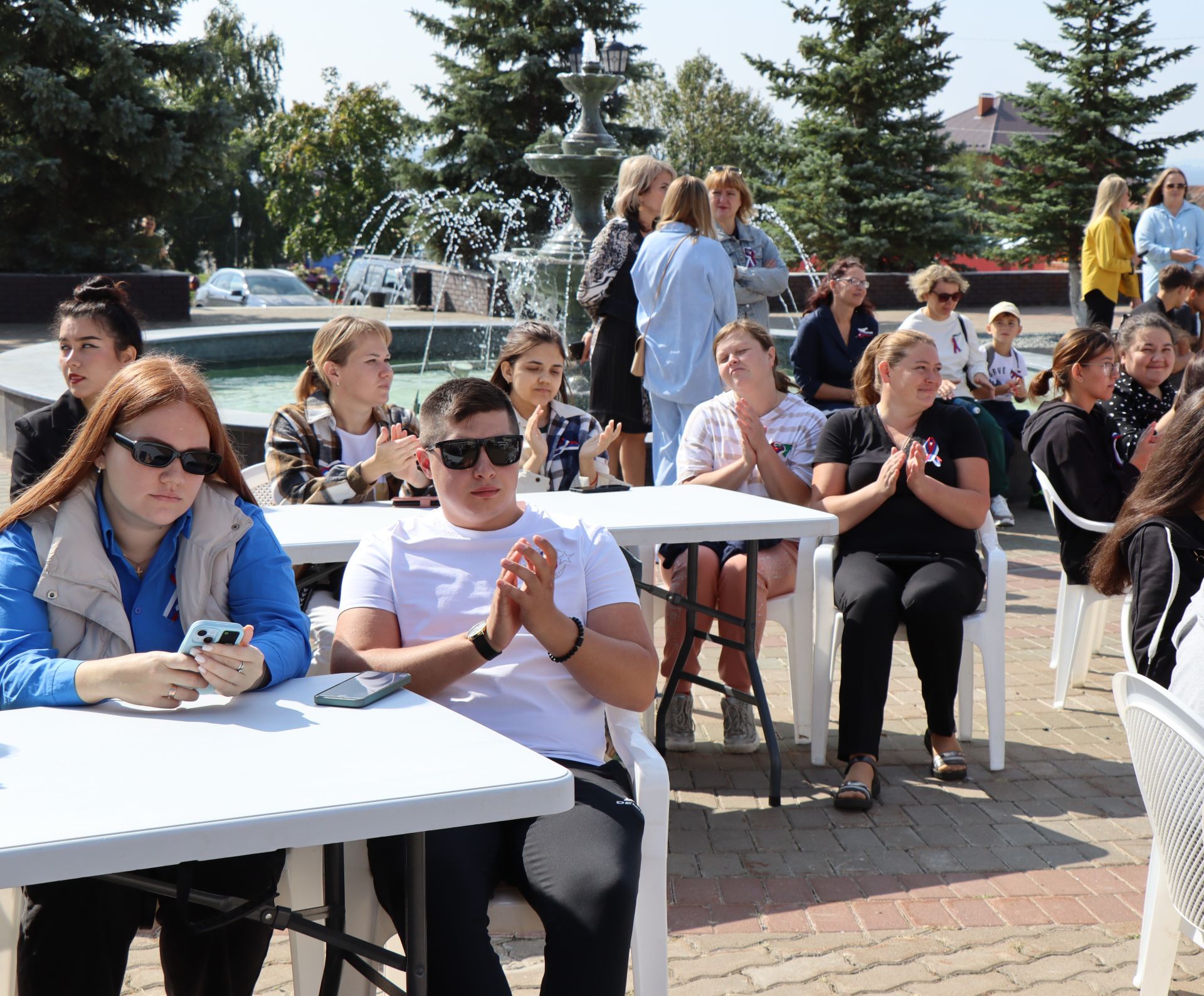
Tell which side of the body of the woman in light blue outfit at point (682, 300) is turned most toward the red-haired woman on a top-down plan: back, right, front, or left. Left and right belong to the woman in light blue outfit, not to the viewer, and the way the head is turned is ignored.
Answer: back

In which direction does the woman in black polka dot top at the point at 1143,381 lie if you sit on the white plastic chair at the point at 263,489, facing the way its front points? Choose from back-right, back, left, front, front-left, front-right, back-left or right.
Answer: front-left

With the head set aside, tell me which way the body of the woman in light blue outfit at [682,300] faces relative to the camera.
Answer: away from the camera

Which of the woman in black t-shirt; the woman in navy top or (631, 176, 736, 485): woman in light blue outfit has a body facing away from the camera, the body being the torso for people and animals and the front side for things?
the woman in light blue outfit

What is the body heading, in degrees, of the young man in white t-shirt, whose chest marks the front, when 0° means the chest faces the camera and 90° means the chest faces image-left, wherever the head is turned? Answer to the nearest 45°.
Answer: approximately 0°

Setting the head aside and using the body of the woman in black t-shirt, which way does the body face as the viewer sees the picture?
toward the camera

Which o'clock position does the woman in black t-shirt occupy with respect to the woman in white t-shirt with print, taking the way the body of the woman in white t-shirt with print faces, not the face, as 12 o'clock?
The woman in black t-shirt is roughly at 10 o'clock from the woman in white t-shirt with print.

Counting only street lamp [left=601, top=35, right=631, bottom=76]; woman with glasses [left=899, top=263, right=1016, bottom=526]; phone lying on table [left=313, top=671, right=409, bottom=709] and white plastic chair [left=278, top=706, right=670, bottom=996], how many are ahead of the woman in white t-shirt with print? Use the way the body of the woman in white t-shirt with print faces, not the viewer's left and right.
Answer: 2

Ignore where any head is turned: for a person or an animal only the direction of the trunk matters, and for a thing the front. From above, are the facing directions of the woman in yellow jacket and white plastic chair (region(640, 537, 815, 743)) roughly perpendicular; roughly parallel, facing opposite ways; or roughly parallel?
roughly perpendicular

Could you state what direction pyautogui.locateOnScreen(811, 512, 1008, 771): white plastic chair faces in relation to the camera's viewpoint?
facing the viewer

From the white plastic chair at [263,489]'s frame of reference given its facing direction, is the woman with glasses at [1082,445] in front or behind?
in front

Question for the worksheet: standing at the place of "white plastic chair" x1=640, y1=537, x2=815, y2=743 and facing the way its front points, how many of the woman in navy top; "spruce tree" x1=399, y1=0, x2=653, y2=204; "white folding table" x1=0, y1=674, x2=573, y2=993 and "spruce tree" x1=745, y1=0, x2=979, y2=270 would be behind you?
3

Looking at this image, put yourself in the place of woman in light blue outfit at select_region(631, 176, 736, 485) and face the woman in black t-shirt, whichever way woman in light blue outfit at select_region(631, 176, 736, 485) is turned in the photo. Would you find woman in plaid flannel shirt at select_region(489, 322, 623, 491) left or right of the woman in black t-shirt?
right

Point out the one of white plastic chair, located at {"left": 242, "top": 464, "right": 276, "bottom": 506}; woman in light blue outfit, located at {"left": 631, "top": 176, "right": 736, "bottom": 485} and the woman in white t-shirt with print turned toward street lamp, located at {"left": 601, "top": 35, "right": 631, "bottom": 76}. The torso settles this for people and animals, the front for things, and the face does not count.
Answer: the woman in light blue outfit

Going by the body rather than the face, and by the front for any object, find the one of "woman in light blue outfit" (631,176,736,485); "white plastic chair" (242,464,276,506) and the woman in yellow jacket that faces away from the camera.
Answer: the woman in light blue outfit

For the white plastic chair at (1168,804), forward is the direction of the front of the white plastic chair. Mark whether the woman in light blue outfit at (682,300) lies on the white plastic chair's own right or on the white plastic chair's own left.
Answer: on the white plastic chair's own left

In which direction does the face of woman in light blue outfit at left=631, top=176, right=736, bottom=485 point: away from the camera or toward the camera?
away from the camera
